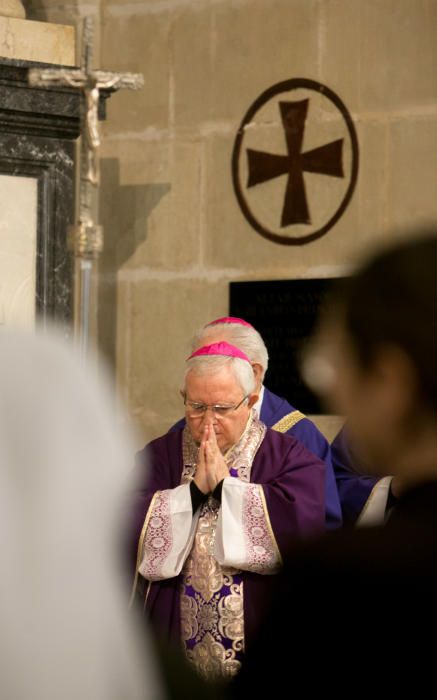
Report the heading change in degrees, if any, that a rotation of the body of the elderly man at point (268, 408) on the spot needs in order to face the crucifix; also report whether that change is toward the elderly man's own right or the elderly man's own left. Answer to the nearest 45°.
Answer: approximately 90° to the elderly man's own right

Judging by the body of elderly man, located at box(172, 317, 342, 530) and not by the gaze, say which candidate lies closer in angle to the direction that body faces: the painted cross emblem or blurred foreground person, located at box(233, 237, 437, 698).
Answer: the blurred foreground person

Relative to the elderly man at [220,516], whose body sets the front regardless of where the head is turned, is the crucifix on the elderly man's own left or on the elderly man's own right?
on the elderly man's own right

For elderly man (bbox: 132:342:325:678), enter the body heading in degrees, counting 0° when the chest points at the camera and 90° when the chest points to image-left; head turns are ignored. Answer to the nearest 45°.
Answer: approximately 45°

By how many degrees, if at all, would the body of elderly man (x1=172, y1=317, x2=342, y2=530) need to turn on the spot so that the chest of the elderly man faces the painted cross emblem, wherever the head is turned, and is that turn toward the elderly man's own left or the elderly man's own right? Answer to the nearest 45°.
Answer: approximately 135° to the elderly man's own right

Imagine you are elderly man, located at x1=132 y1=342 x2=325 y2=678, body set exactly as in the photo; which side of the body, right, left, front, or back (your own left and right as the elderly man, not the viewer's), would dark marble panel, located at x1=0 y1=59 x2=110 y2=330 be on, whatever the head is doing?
right

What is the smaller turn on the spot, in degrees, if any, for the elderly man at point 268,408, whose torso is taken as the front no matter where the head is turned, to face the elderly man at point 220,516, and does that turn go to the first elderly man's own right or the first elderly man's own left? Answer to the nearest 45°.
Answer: approximately 45° to the first elderly man's own left

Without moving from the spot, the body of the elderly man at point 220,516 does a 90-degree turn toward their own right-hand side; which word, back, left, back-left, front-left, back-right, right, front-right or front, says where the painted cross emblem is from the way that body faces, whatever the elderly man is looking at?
front-right
